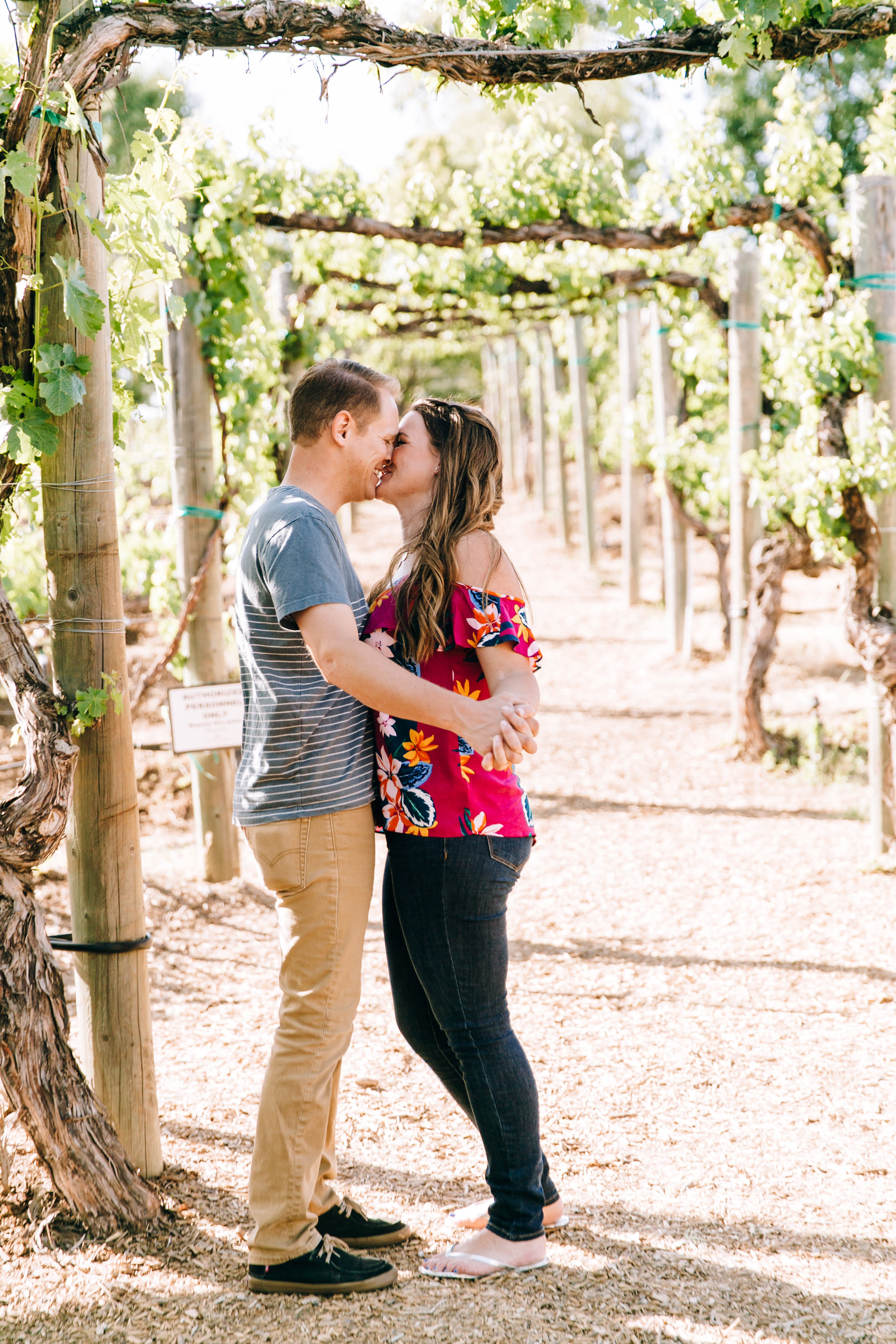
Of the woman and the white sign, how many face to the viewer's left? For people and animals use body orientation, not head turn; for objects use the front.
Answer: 1

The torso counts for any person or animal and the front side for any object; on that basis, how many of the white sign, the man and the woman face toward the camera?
1

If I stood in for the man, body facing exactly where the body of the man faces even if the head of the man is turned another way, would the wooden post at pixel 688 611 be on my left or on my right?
on my left

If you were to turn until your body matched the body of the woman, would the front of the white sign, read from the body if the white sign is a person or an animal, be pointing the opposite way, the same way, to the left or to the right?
to the left

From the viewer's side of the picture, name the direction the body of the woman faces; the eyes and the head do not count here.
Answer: to the viewer's left

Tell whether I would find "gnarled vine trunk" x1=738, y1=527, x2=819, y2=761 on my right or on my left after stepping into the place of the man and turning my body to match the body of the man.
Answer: on my left

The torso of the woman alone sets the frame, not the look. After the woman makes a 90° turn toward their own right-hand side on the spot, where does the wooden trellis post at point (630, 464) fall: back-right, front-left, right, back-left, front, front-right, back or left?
front

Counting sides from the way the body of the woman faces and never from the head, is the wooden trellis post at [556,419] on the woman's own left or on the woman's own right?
on the woman's own right

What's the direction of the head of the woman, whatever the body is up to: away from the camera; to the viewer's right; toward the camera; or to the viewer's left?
to the viewer's left

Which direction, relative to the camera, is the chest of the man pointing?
to the viewer's right

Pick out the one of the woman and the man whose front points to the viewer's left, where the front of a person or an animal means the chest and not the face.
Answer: the woman

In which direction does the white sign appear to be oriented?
toward the camera

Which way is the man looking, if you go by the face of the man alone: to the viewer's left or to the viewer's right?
to the viewer's right

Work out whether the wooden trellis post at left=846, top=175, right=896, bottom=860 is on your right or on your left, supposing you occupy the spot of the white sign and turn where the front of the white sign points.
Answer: on your left

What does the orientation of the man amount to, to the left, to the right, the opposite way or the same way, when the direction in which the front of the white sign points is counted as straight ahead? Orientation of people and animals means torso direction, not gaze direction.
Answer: to the left

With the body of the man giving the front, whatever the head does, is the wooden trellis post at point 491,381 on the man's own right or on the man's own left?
on the man's own left
